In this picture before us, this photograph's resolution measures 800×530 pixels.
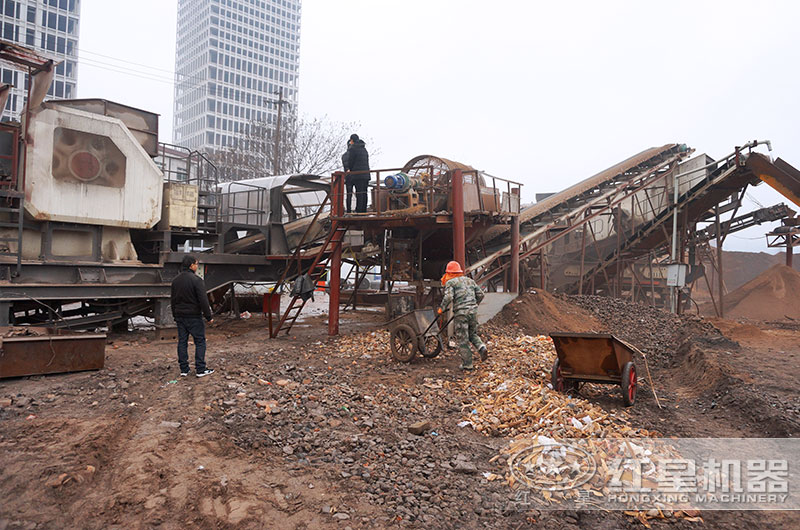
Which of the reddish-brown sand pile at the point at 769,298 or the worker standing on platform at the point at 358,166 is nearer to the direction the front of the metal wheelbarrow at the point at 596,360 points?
the worker standing on platform

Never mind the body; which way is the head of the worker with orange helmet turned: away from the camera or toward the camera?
away from the camera

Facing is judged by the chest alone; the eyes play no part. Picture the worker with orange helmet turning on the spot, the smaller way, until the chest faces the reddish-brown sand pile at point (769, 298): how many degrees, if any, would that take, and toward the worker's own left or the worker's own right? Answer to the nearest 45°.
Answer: approximately 90° to the worker's own right

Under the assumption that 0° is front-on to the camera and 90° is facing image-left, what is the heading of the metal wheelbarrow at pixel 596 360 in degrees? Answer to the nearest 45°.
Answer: approximately 45°

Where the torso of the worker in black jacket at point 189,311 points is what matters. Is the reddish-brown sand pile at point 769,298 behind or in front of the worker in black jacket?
in front

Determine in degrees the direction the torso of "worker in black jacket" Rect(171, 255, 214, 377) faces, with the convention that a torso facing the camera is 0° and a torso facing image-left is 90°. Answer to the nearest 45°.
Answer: approximately 225°

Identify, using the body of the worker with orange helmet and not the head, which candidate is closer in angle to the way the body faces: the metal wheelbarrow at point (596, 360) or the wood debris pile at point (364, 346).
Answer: the wood debris pile

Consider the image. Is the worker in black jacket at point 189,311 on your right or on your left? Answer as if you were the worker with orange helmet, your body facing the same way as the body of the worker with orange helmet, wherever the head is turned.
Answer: on your left

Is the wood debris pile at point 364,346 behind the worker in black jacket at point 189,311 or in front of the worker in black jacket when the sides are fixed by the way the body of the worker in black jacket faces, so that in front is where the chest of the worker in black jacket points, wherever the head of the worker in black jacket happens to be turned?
in front

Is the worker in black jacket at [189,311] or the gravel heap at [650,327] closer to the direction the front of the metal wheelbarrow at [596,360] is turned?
the worker in black jacket

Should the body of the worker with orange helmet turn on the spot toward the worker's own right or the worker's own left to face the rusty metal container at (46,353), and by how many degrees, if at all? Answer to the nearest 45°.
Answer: approximately 45° to the worker's own left

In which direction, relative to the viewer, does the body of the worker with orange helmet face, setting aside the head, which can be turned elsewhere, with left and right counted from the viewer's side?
facing away from the viewer and to the left of the viewer
